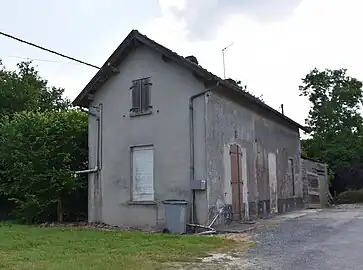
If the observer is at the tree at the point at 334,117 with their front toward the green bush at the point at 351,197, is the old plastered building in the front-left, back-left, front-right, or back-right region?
front-right

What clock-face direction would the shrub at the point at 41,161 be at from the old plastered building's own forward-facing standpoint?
The shrub is roughly at 5 o'clock from the old plastered building.

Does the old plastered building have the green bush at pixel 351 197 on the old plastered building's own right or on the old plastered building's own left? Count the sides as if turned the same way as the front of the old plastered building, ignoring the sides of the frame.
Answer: on the old plastered building's own left

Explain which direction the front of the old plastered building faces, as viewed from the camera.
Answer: facing the viewer and to the right of the viewer

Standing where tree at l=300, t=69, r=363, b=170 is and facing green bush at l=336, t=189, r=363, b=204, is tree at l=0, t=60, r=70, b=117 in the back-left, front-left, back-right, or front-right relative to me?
front-right

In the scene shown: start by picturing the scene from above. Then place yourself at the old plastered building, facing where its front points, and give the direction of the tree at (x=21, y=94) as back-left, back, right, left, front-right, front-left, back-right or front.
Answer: back

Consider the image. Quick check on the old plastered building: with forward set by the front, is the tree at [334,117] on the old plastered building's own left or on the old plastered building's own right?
on the old plastered building's own left
